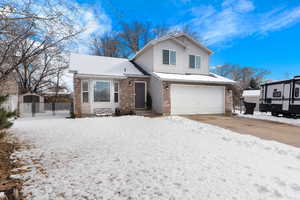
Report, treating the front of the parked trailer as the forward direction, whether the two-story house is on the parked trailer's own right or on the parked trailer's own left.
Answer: on the parked trailer's own right

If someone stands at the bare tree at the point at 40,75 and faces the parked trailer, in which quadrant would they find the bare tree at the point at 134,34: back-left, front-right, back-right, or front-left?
front-left

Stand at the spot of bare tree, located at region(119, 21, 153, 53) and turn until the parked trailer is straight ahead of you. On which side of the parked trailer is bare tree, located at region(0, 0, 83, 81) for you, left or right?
right

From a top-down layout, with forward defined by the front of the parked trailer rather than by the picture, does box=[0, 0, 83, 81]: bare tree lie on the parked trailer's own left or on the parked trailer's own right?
on the parked trailer's own right

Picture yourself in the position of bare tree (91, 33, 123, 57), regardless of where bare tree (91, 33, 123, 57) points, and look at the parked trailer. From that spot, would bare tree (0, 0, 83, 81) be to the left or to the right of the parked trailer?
right
